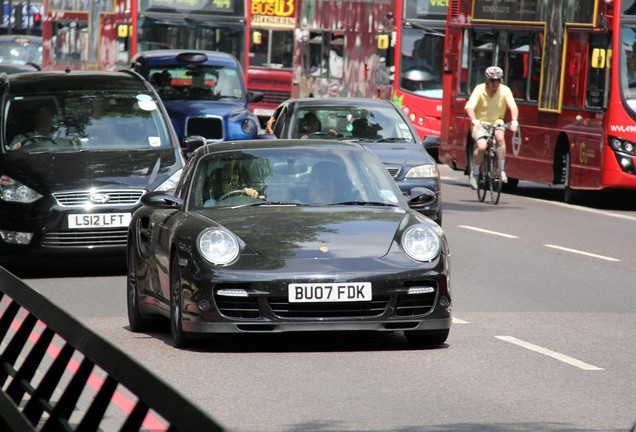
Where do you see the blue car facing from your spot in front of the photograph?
facing the viewer

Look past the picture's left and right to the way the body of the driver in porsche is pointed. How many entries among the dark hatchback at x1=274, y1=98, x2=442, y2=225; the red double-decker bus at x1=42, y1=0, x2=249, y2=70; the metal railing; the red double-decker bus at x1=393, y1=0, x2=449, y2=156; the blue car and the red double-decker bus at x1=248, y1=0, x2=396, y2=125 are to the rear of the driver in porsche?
5

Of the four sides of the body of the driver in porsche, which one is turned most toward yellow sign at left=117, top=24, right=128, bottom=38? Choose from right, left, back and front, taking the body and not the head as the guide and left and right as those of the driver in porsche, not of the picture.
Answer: back

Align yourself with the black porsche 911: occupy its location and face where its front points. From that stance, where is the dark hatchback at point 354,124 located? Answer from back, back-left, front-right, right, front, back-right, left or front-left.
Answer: back

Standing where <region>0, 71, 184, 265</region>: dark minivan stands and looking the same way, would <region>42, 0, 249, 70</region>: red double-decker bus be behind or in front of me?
behind

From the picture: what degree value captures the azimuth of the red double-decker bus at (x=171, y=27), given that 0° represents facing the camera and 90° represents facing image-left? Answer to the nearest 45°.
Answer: approximately 315°

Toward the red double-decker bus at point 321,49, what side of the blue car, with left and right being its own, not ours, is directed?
back

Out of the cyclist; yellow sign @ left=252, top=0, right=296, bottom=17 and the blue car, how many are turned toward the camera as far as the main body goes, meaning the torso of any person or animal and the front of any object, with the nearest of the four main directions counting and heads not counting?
3

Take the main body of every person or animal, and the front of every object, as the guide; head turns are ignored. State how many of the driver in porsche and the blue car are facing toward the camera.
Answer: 2

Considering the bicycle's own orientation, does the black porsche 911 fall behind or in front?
in front

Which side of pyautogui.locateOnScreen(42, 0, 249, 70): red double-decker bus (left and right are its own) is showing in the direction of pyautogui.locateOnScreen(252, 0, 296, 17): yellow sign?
left

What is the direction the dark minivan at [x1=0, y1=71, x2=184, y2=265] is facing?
toward the camera

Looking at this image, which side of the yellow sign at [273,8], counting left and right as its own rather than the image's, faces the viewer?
front

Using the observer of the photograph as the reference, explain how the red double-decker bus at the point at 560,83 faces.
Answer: facing the viewer and to the right of the viewer
